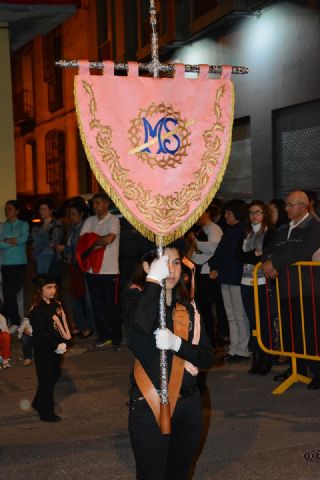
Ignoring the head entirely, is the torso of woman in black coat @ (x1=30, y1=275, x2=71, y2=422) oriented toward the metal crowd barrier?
no

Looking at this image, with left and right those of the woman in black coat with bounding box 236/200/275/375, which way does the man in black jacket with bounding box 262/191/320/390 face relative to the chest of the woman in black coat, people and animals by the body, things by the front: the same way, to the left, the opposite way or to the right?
the same way

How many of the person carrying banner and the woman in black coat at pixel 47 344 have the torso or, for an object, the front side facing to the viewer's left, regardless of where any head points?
0

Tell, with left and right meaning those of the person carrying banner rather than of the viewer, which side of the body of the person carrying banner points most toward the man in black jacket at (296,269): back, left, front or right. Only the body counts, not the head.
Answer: back

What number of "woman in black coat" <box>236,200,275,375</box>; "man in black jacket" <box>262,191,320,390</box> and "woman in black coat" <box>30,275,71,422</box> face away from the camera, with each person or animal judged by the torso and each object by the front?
0

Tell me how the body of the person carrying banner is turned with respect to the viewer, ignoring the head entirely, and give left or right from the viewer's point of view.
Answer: facing the viewer

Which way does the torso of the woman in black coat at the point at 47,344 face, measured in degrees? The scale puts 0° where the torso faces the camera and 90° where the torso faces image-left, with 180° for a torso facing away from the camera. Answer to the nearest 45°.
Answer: approximately 315°

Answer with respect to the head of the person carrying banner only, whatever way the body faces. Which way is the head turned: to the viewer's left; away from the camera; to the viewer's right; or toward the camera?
toward the camera

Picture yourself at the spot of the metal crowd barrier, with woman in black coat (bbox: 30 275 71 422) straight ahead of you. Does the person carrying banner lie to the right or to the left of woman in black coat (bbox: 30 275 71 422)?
left

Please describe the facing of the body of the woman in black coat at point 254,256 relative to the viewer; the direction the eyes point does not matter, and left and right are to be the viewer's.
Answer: facing the viewer and to the left of the viewer

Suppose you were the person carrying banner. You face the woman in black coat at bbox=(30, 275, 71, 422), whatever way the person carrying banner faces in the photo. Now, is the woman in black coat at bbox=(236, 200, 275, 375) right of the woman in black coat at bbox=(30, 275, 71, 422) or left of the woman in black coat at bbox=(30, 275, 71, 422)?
right

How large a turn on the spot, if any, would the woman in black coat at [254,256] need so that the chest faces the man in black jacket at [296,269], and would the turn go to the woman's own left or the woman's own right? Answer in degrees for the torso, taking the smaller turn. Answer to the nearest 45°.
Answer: approximately 90° to the woman's own left

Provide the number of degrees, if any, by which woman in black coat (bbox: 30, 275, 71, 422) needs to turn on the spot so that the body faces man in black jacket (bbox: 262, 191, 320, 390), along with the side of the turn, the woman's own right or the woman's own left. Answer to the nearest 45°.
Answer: approximately 45° to the woman's own left

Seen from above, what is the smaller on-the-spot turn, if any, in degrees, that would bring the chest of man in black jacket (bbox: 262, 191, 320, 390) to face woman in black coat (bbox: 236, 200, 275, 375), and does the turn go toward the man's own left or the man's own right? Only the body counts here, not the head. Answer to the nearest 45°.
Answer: approximately 90° to the man's own right
